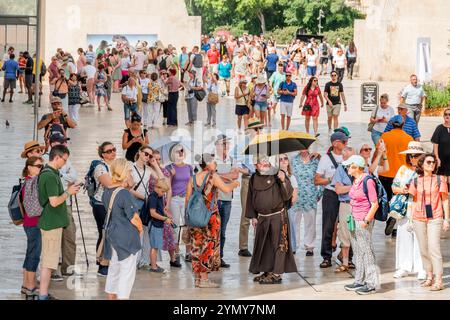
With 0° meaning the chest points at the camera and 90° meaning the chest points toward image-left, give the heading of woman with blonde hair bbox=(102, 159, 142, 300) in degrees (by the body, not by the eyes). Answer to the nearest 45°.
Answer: approximately 225°

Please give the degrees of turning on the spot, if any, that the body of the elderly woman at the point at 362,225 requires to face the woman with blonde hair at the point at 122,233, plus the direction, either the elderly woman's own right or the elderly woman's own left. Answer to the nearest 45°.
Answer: approximately 45° to the elderly woman's own left

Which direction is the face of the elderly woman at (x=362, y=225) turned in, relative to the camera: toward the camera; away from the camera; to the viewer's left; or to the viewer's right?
to the viewer's left

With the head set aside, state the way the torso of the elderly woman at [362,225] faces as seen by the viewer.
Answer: to the viewer's left

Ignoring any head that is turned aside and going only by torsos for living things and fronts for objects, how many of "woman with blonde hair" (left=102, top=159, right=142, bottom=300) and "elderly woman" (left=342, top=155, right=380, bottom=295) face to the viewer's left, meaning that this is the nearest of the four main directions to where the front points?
1
